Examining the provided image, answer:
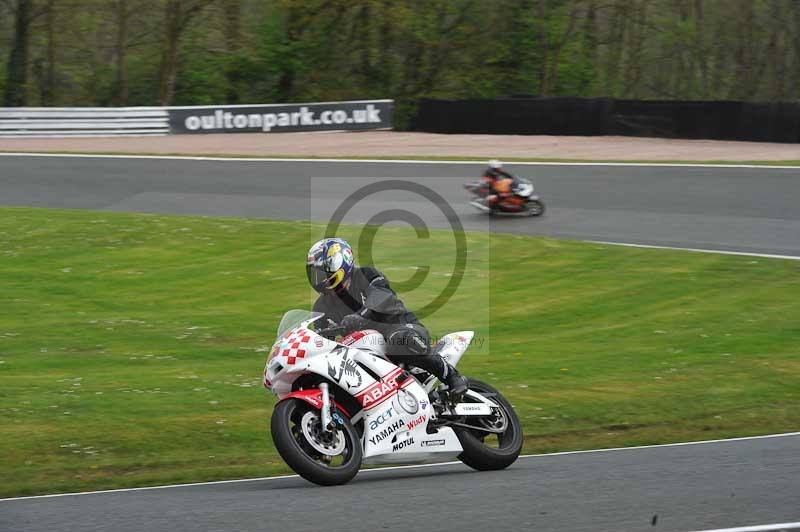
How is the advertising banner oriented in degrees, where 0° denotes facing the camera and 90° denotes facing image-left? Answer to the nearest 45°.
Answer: approximately 0°

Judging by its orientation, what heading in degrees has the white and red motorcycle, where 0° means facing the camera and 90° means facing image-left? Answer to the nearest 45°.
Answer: approximately 45°

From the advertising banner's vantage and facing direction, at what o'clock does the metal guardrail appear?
The metal guardrail is roughly at 3 o'clock from the advertising banner.

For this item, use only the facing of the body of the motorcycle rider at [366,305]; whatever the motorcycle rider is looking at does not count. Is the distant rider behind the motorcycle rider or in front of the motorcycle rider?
behind

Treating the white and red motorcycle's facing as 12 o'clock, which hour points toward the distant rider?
The distant rider is roughly at 5 o'clock from the white and red motorcycle.

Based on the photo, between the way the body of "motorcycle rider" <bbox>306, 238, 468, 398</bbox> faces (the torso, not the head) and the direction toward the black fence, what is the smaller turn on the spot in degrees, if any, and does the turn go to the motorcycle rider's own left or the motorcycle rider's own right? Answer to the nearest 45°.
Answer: approximately 135° to the motorcycle rider's own right

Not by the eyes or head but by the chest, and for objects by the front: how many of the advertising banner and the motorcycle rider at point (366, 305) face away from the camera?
0

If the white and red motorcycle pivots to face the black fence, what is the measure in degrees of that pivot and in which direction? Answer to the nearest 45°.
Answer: approximately 135° to its right
